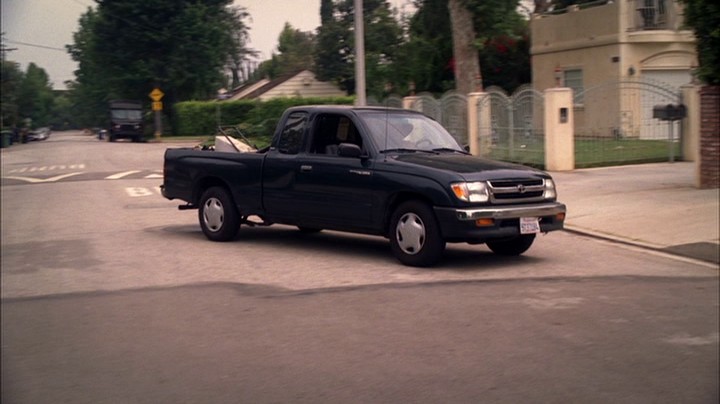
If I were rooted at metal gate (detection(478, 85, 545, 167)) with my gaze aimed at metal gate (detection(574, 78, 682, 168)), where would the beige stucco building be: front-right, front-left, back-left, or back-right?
front-left

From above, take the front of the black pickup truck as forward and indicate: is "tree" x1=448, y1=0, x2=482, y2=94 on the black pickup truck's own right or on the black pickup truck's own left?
on the black pickup truck's own left

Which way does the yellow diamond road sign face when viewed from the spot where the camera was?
facing the viewer

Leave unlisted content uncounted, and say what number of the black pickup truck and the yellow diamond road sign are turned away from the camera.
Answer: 0

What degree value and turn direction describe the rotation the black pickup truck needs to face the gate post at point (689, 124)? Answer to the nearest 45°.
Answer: approximately 90° to its left

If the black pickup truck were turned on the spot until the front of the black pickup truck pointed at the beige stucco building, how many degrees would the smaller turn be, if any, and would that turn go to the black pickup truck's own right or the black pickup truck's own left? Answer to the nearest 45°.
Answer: approximately 90° to the black pickup truck's own left

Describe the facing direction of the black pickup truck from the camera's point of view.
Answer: facing the viewer and to the right of the viewer
